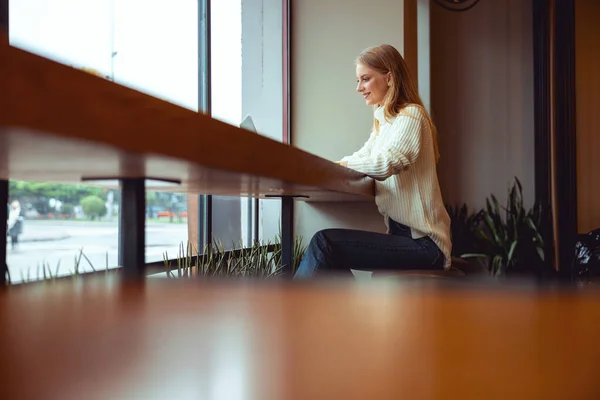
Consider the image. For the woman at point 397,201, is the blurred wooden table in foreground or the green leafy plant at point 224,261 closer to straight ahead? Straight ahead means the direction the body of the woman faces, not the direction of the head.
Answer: the green leafy plant

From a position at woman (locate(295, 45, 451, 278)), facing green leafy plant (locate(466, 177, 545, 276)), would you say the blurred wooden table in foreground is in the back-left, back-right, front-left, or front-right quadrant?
back-right

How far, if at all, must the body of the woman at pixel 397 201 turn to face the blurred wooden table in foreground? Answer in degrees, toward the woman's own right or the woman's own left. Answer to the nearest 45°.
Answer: approximately 90° to the woman's own left

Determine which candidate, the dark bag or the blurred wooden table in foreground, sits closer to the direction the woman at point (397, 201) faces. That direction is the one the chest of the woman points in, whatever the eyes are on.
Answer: the blurred wooden table in foreground

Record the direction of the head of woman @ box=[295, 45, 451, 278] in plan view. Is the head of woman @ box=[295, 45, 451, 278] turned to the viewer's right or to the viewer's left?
to the viewer's left

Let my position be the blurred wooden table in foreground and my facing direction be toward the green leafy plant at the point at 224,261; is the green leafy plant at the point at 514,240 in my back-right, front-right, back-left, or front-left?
front-right

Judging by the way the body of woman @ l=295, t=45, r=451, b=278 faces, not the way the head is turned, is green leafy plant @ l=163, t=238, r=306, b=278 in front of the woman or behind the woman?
in front

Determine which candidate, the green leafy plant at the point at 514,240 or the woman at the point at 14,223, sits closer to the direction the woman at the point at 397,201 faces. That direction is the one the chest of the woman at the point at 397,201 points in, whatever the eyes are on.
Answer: the woman

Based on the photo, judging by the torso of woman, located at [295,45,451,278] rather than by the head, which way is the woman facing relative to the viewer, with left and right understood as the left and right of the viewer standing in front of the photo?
facing to the left of the viewer

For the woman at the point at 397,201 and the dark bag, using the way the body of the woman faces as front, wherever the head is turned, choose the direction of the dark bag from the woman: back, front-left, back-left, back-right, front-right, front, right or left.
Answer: back-right

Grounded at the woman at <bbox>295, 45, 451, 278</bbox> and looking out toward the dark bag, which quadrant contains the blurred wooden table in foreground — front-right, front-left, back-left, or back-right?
back-right
